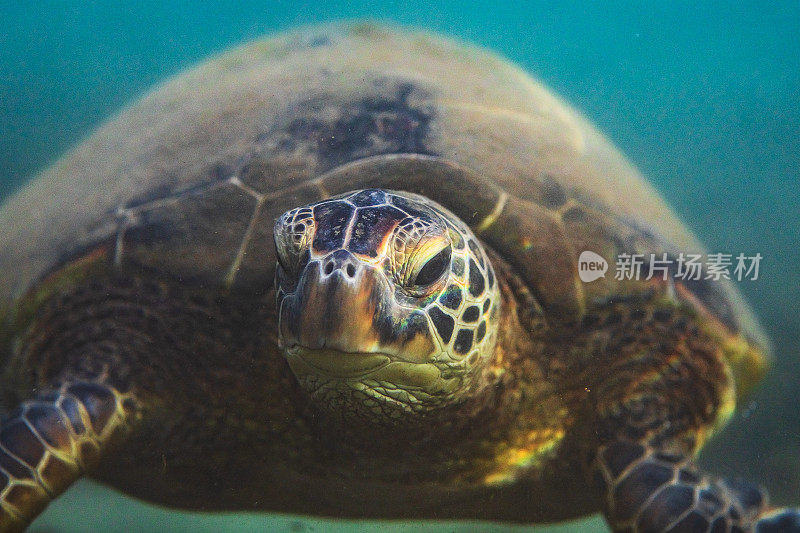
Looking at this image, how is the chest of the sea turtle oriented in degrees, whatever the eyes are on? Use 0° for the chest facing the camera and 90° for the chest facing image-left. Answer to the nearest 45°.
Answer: approximately 0°
